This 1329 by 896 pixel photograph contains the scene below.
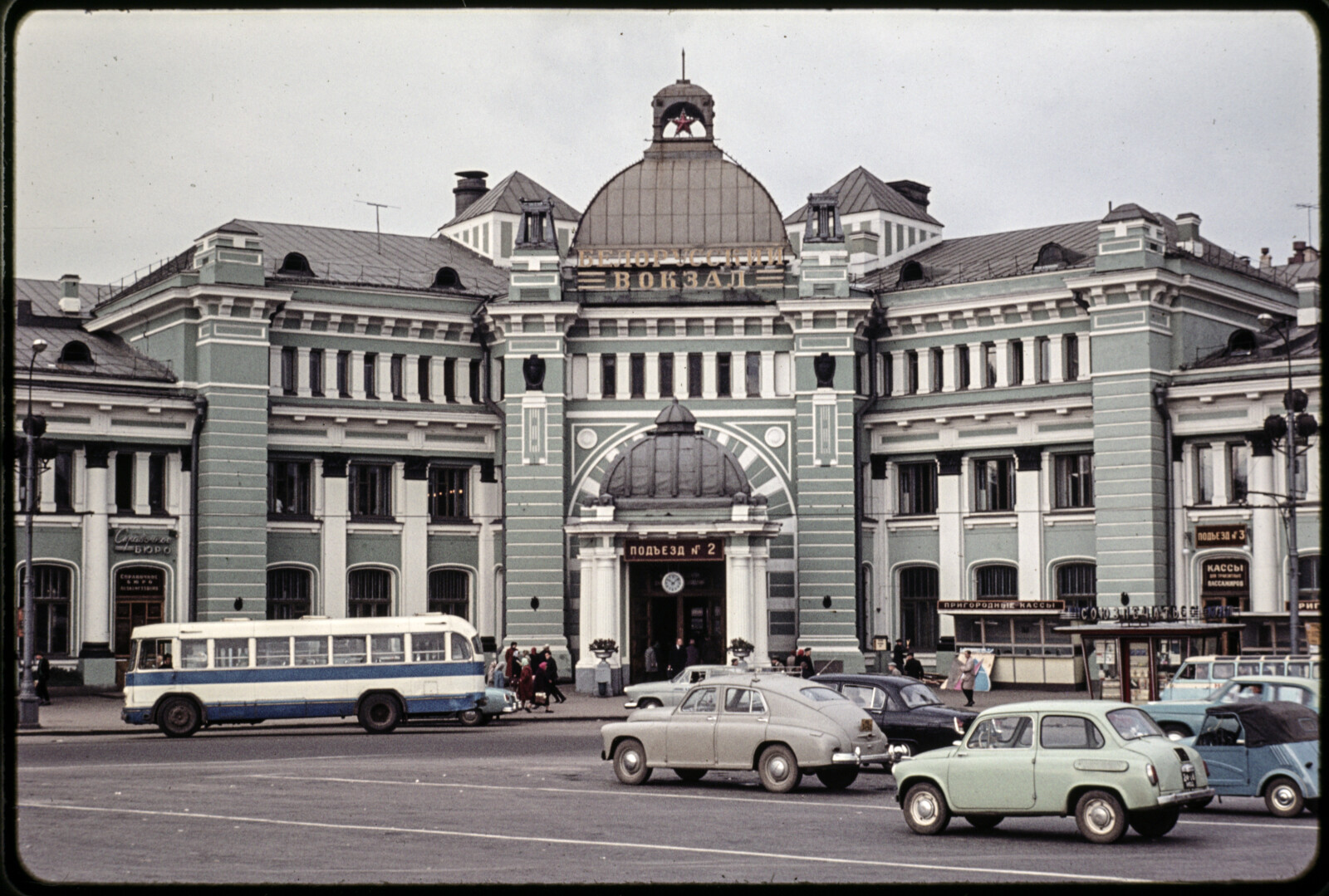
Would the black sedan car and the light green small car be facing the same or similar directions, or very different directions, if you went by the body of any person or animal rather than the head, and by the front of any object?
same or similar directions

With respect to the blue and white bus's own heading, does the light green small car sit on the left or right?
on its left

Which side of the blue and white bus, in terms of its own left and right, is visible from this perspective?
left

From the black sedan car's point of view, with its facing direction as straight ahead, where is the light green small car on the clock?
The light green small car is roughly at 7 o'clock from the black sedan car.

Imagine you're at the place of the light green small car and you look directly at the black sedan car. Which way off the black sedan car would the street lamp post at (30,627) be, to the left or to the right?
left

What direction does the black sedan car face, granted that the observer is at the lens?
facing away from the viewer and to the left of the viewer

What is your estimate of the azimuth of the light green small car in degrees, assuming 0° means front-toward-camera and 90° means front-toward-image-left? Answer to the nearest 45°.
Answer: approximately 135°

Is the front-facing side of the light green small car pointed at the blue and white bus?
yes

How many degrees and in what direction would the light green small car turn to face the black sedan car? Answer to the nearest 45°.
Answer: approximately 45° to its right

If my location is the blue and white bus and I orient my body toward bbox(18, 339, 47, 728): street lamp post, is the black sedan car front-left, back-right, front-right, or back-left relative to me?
back-left

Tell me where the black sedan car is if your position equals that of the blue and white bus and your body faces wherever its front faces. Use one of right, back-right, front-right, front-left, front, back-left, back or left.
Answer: back-left

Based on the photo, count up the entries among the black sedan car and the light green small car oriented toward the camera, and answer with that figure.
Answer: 0

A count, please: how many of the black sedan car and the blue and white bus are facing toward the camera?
0

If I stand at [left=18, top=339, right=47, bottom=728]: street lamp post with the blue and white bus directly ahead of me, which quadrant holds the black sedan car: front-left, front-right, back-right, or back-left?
front-right
